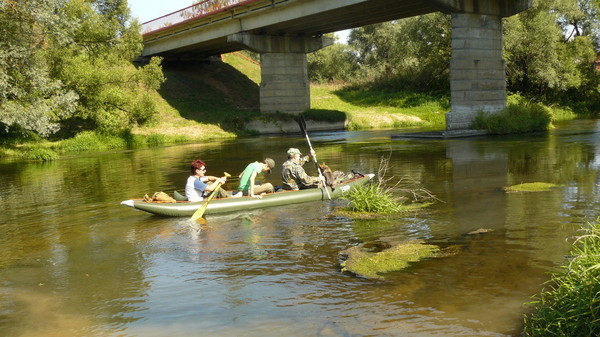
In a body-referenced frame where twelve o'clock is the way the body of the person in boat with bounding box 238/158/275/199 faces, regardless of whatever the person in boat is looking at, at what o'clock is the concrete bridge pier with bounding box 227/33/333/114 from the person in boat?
The concrete bridge pier is roughly at 9 o'clock from the person in boat.

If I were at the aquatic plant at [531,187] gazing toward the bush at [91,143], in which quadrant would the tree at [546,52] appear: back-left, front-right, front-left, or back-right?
front-right

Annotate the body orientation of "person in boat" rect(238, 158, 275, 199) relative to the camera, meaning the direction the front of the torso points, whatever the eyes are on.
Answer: to the viewer's right

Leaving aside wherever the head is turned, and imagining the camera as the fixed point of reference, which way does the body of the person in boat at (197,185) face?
to the viewer's right

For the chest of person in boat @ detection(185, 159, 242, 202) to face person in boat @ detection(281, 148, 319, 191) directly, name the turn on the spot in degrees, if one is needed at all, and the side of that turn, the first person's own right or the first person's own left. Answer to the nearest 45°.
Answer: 0° — they already face them

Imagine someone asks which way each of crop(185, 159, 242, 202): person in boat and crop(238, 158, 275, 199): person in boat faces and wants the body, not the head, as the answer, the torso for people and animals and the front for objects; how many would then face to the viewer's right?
2

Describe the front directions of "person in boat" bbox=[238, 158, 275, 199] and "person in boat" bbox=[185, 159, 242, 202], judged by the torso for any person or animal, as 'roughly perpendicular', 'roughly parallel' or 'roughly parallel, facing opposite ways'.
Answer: roughly parallel
